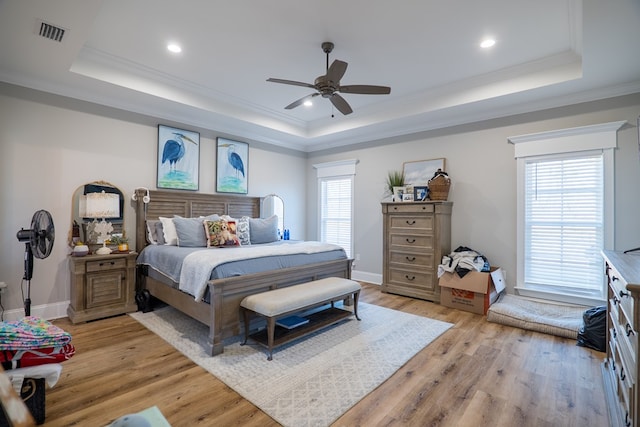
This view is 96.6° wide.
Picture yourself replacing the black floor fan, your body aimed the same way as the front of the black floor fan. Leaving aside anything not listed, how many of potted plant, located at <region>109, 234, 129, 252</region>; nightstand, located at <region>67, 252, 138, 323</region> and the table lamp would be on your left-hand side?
3

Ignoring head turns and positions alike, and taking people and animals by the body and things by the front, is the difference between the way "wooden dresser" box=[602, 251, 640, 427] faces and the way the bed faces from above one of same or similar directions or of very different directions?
very different directions

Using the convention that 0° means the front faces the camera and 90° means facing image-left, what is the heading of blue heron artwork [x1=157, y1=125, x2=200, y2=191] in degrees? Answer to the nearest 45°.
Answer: approximately 315°

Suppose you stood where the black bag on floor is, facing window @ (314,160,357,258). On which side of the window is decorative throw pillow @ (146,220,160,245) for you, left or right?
left

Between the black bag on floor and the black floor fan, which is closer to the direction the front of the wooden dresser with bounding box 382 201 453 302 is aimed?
the black floor fan

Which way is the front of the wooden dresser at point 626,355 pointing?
to the viewer's left

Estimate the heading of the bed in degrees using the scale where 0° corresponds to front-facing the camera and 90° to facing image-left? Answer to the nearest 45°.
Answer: approximately 315°

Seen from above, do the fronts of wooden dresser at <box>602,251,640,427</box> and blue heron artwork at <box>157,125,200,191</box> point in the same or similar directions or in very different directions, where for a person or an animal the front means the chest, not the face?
very different directions

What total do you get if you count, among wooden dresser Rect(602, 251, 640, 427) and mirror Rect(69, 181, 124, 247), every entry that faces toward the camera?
1

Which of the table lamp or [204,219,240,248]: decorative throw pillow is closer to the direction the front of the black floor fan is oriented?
the decorative throw pillow

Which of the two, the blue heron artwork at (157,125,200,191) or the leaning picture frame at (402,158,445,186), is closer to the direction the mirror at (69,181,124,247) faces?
the leaning picture frame

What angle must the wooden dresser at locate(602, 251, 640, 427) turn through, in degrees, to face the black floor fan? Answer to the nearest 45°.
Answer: approximately 45° to its left

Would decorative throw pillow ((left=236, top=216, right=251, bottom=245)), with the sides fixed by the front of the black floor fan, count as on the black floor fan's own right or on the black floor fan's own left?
on the black floor fan's own left
